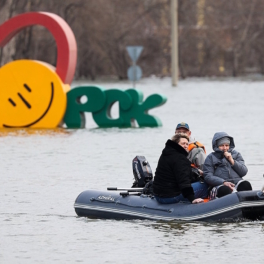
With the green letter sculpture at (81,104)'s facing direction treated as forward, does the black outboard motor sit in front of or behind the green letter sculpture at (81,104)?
in front

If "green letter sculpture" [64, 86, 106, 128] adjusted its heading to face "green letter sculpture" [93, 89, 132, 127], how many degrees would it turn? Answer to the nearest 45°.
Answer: approximately 90° to its left

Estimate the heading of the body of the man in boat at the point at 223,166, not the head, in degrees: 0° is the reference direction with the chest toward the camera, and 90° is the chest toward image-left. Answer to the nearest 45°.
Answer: approximately 0°

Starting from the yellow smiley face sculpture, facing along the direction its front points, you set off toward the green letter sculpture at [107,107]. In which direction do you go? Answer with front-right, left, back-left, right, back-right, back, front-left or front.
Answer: left

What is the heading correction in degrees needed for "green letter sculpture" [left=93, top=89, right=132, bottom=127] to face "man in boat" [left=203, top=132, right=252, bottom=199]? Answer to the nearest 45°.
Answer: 0° — it already faces them
